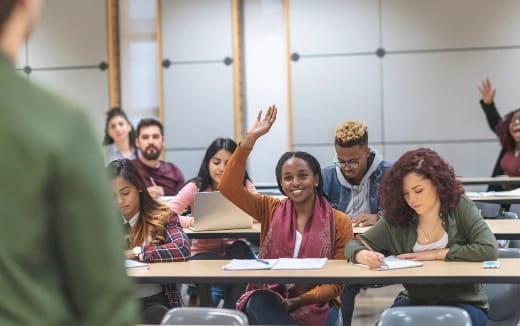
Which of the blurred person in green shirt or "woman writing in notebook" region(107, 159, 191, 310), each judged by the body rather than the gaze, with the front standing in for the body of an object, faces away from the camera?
the blurred person in green shirt

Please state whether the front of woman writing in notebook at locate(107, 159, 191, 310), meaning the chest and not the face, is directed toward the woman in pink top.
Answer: no

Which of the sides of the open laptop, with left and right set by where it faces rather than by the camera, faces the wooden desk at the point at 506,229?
right

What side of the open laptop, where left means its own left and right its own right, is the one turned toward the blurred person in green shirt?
back

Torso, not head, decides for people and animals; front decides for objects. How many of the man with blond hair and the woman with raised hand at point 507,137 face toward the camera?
2

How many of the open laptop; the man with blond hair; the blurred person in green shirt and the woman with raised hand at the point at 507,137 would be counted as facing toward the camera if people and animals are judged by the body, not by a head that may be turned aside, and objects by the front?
2

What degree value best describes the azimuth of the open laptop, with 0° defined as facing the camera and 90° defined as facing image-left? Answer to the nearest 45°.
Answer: approximately 180°

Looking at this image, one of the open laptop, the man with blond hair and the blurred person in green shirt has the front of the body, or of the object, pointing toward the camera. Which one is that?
the man with blond hair

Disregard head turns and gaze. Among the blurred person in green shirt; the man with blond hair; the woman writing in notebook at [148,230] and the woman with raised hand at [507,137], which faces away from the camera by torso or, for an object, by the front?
the blurred person in green shirt

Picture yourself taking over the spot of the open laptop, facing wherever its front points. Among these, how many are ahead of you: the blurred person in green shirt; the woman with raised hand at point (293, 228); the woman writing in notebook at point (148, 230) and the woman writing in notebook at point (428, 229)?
0

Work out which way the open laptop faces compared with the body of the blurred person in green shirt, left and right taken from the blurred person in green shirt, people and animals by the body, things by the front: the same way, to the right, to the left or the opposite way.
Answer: the same way

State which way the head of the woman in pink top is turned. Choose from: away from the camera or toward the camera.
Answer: toward the camera

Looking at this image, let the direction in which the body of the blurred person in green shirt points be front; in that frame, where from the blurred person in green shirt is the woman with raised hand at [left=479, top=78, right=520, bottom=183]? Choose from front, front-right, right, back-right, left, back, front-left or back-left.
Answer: front-right

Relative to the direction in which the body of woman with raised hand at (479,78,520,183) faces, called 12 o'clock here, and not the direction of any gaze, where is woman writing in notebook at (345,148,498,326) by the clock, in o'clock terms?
The woman writing in notebook is roughly at 12 o'clock from the woman with raised hand.

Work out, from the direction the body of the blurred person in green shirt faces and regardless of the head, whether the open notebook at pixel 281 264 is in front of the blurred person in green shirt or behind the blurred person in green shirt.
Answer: in front

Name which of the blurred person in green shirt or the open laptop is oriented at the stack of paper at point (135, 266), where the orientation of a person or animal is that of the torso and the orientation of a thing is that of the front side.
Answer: the blurred person in green shirt

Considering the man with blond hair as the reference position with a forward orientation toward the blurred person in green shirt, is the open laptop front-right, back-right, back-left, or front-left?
front-right

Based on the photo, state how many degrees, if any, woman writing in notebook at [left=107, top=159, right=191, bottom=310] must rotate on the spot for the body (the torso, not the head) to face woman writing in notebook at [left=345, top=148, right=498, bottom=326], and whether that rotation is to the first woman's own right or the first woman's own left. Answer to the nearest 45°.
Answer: approximately 90° to the first woman's own left

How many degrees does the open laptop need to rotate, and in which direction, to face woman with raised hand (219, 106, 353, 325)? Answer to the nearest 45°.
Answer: approximately 135° to its right

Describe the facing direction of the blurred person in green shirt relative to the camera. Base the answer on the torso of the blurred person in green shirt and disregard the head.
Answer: away from the camera

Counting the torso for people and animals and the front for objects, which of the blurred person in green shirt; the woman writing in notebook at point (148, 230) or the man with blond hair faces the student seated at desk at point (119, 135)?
the blurred person in green shirt

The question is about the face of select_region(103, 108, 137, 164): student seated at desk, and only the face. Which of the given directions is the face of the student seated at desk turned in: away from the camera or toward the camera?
toward the camera
